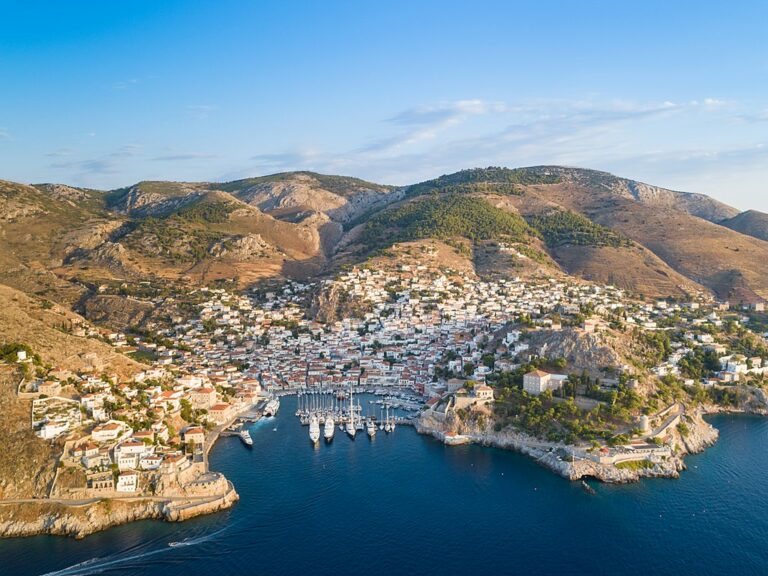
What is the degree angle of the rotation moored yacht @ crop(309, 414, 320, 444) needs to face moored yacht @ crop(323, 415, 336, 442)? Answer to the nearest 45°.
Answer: approximately 135° to its left

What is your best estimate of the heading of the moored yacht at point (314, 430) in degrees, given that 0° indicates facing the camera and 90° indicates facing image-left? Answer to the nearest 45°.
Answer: approximately 0°
